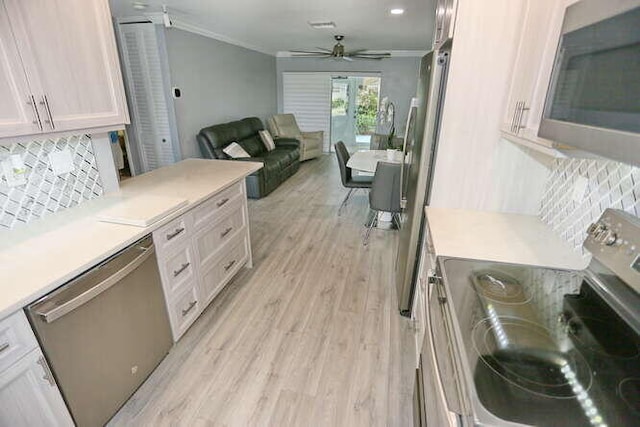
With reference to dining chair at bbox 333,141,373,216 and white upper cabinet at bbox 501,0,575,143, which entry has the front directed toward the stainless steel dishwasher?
the white upper cabinet

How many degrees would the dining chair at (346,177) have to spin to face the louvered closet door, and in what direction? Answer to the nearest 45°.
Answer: approximately 180°

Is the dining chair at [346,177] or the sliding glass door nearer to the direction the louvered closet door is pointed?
the dining chair

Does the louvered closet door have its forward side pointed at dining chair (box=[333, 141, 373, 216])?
yes

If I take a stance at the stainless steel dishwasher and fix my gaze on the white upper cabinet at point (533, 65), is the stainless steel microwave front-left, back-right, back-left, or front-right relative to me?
front-right

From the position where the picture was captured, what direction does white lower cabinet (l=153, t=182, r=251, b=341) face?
facing the viewer and to the right of the viewer

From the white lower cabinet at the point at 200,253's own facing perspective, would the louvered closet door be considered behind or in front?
behind

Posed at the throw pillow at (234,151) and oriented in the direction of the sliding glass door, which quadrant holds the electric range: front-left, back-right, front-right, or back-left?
back-right

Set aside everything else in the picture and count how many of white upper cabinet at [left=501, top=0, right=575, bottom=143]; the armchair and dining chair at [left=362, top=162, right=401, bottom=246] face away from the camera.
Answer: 1

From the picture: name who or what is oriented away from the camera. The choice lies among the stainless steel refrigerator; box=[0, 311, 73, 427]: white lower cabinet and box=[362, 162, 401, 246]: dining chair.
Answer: the dining chair

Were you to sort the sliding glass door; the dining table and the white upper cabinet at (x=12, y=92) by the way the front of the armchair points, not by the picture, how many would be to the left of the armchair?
1

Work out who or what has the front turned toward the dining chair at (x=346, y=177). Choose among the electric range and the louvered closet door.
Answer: the louvered closet door

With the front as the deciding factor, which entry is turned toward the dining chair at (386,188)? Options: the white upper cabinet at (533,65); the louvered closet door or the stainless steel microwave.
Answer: the louvered closet door

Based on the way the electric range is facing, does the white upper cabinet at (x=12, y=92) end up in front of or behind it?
in front

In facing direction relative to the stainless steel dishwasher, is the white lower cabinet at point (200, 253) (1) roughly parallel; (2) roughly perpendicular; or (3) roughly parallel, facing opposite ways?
roughly parallel

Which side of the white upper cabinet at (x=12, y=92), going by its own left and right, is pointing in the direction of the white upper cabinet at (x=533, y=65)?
front

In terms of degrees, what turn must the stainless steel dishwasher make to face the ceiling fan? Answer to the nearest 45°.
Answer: approximately 90° to its left
